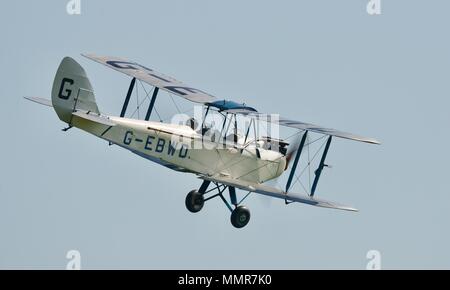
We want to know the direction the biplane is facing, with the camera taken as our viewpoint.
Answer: facing away from the viewer and to the right of the viewer
